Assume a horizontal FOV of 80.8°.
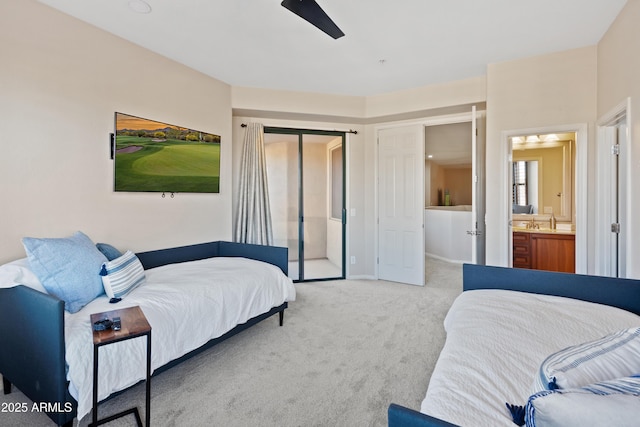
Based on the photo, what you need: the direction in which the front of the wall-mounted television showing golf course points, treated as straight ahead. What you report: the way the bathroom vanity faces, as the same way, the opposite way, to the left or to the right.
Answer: to the right

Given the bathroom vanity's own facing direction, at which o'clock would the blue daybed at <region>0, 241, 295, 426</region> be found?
The blue daybed is roughly at 1 o'clock from the bathroom vanity.

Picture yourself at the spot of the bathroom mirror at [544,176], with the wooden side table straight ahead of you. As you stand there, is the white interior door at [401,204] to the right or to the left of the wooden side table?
right

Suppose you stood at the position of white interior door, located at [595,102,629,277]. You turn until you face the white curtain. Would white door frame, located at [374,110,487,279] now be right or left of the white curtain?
right

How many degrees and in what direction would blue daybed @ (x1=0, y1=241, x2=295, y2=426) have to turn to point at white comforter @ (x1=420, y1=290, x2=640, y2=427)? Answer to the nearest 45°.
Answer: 0° — it already faces it

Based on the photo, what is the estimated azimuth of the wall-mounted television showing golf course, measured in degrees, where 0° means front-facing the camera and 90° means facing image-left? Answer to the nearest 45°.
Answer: approximately 315°

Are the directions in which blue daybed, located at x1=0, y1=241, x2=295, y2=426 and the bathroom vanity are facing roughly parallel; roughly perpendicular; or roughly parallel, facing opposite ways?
roughly perpendicular

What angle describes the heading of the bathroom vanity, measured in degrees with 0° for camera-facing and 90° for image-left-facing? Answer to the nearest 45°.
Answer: approximately 0°

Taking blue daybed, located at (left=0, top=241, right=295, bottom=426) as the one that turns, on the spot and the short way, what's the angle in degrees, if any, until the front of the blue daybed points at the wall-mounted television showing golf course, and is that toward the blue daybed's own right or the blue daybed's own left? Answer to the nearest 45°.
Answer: approximately 135° to the blue daybed's own left
